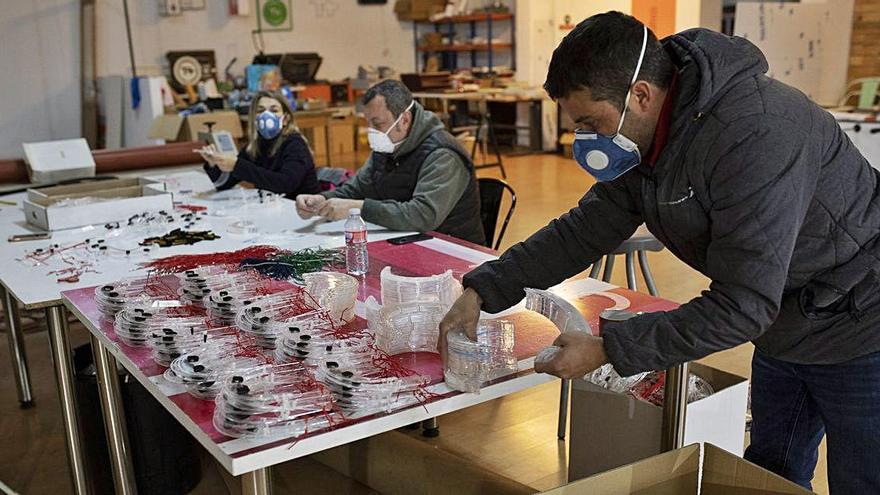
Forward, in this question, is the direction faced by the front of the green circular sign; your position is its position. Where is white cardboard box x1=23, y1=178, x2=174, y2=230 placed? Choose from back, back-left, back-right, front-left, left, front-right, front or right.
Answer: front

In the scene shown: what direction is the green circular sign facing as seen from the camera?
toward the camera

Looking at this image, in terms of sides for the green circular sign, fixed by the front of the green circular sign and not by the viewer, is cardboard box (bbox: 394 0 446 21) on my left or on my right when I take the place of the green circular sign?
on my left

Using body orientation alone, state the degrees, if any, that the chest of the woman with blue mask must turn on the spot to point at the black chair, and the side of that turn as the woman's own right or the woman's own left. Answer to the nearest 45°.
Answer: approximately 90° to the woman's own left

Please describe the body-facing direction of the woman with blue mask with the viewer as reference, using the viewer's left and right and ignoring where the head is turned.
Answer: facing the viewer and to the left of the viewer

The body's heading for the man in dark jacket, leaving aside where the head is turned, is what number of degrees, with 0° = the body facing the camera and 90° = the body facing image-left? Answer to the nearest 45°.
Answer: approximately 90°

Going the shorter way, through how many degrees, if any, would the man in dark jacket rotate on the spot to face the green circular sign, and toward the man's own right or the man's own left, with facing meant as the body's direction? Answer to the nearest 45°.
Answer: approximately 45° to the man's own right

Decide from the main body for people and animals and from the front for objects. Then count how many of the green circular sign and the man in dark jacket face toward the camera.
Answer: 1

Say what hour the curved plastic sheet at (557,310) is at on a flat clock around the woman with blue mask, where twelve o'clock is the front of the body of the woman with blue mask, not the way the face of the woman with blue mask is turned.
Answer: The curved plastic sheet is roughly at 10 o'clock from the woman with blue mask.

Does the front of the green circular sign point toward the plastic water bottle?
yes

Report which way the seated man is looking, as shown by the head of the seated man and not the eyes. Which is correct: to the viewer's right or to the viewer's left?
to the viewer's left

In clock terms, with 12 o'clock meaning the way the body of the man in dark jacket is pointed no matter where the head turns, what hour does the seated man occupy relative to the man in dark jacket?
The seated man is roughly at 2 o'clock from the man in dark jacket.

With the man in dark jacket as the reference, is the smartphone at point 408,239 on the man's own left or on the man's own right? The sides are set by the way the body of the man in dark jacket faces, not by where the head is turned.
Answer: on the man's own right

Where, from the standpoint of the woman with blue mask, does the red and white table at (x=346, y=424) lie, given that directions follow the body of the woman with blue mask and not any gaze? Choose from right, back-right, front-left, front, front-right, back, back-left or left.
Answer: front-left

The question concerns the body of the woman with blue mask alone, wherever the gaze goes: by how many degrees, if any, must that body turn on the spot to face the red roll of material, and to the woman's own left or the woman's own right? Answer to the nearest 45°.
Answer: approximately 90° to the woman's own right

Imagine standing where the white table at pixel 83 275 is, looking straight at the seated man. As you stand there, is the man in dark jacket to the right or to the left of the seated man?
right

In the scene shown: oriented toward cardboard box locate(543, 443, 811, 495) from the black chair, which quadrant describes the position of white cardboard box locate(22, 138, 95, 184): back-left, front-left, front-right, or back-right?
back-right
